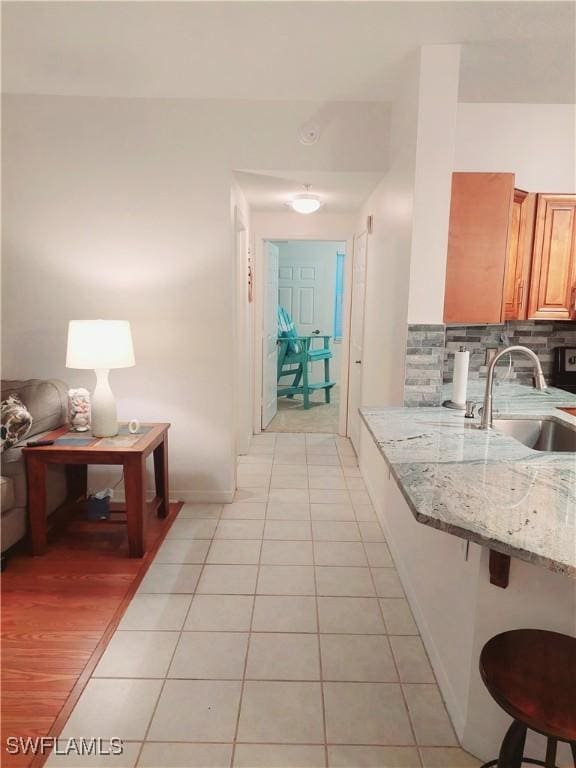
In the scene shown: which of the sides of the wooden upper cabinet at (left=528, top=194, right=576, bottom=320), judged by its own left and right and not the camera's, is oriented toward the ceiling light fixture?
right

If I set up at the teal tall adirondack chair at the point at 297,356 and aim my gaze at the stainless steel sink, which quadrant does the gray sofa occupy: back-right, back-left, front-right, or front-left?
front-right

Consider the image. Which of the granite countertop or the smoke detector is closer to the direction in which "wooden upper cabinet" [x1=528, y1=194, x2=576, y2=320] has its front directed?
the granite countertop

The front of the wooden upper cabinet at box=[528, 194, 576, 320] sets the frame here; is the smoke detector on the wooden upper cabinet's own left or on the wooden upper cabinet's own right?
on the wooden upper cabinet's own right

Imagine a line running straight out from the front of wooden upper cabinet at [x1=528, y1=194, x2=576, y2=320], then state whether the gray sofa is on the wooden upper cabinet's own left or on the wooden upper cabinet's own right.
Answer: on the wooden upper cabinet's own right

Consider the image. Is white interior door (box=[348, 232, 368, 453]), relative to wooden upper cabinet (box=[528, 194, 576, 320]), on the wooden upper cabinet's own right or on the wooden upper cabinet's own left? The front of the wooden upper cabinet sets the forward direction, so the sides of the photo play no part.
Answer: on the wooden upper cabinet's own right

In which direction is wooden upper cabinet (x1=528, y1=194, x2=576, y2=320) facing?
toward the camera

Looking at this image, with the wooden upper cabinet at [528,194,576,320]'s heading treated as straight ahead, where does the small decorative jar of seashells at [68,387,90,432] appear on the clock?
The small decorative jar of seashells is roughly at 2 o'clock from the wooden upper cabinet.

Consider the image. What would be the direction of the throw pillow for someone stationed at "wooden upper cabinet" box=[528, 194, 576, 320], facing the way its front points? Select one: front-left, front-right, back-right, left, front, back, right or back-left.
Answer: front-right

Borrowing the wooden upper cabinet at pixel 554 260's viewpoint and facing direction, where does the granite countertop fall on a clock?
The granite countertop is roughly at 12 o'clock from the wooden upper cabinet.

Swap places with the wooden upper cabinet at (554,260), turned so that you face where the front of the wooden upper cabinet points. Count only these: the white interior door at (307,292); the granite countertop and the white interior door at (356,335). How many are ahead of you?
1

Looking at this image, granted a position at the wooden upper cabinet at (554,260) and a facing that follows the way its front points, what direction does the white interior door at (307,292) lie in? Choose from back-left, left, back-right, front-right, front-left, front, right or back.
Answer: back-right

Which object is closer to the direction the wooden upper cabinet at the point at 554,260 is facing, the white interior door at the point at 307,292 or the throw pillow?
the throw pillow

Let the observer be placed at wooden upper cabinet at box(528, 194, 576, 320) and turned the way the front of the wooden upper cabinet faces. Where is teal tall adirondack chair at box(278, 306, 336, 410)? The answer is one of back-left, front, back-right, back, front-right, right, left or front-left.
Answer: back-right

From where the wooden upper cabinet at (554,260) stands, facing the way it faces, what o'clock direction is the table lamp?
The table lamp is roughly at 2 o'clock from the wooden upper cabinet.
